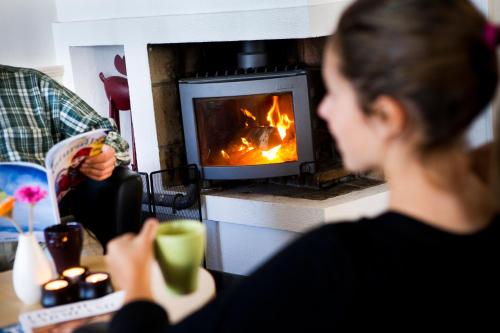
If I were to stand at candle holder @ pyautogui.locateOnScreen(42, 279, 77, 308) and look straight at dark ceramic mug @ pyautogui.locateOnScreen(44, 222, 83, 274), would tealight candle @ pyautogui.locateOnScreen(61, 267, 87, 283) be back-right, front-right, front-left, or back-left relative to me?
front-right

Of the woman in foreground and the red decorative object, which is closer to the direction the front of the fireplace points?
the woman in foreground

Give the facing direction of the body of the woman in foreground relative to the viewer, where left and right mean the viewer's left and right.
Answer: facing away from the viewer and to the left of the viewer

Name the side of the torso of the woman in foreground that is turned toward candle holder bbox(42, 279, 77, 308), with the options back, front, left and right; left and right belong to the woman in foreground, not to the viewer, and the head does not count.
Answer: front

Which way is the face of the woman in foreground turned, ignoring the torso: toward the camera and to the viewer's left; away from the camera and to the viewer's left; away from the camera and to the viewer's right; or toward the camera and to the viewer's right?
away from the camera and to the viewer's left

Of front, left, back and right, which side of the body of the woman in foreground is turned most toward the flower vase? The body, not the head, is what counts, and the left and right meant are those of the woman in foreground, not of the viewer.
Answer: front

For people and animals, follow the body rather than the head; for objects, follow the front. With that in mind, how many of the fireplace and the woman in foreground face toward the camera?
1

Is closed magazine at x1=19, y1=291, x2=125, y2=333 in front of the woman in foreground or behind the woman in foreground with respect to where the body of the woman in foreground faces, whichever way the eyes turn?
in front

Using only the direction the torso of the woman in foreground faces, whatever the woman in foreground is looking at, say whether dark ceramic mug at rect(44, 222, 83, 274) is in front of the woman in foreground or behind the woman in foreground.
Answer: in front

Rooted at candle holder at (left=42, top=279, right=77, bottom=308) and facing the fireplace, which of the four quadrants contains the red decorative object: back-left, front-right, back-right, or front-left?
front-left

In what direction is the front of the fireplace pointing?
toward the camera
